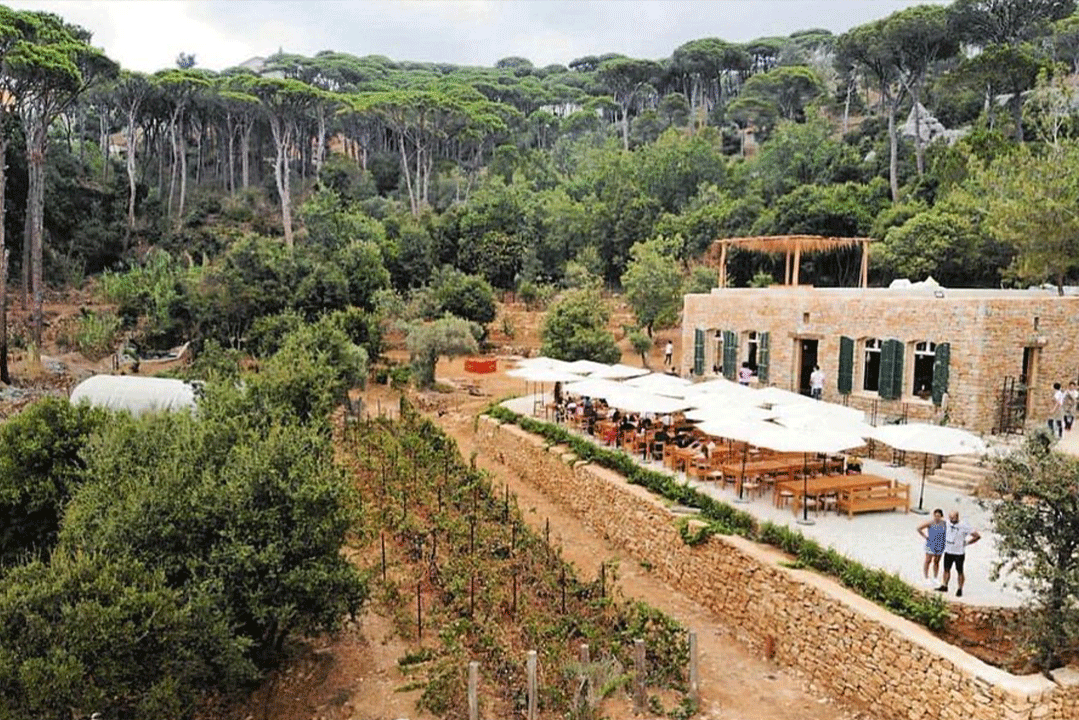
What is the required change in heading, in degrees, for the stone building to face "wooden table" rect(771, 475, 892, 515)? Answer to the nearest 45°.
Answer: approximately 45° to its left

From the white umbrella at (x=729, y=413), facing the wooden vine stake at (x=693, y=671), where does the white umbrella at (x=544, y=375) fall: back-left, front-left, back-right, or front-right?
back-right

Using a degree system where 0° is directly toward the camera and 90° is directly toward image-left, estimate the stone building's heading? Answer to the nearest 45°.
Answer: approximately 45°

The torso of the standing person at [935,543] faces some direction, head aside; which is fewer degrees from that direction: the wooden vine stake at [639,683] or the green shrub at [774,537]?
the wooden vine stake

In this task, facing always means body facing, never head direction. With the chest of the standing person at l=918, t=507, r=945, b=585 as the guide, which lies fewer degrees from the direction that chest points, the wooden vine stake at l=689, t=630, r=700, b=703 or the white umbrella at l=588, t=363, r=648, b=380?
the wooden vine stake

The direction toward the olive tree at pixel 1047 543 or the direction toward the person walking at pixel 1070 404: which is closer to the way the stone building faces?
the olive tree

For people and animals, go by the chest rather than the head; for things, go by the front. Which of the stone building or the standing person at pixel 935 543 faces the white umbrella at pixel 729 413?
the stone building

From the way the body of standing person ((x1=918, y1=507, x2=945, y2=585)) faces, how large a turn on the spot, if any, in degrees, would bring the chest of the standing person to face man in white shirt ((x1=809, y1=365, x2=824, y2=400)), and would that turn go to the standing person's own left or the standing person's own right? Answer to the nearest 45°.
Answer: approximately 180°

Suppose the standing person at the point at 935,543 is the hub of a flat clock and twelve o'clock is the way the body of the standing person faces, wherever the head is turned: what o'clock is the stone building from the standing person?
The stone building is roughly at 6 o'clock from the standing person.
